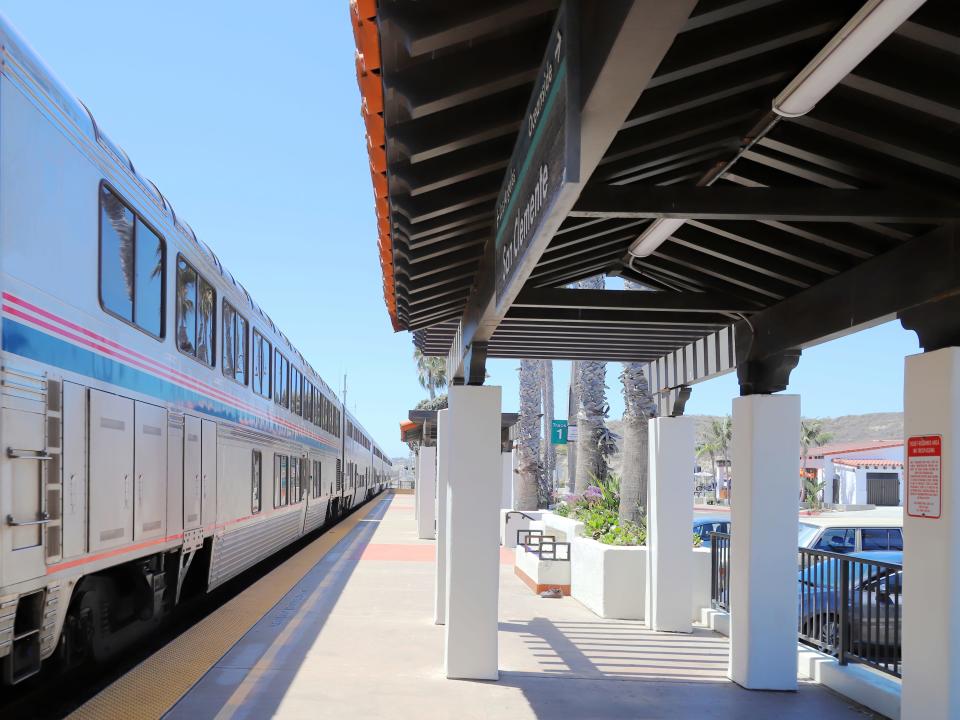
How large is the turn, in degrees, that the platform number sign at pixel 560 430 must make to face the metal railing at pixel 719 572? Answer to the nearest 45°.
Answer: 0° — it already faces it

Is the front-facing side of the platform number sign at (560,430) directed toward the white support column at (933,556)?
yes

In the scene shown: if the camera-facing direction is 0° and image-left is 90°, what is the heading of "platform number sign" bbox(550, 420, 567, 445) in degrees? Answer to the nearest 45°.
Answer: approximately 0°

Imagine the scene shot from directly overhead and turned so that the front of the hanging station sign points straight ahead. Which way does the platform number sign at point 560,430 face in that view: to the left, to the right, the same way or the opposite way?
to the left

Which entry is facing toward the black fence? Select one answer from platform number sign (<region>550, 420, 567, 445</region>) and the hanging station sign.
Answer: the platform number sign

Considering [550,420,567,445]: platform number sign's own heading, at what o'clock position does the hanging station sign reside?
The hanging station sign is roughly at 12 o'clock from the platform number sign.

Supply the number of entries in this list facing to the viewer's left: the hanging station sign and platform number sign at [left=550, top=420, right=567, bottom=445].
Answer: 1

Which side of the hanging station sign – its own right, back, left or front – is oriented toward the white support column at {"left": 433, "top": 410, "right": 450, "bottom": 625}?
right

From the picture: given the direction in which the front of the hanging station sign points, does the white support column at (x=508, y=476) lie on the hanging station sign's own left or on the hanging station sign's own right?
on the hanging station sign's own right

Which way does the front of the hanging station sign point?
to the viewer's left

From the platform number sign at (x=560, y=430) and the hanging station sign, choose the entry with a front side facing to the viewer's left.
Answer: the hanging station sign
